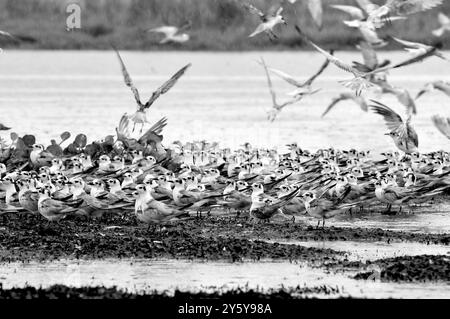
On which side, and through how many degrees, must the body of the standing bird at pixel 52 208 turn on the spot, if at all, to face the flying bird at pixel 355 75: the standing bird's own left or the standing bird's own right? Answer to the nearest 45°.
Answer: approximately 180°

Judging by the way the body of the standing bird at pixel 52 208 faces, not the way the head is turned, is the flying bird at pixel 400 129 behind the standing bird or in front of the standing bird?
behind

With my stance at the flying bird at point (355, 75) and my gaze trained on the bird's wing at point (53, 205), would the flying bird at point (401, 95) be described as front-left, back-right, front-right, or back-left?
back-left

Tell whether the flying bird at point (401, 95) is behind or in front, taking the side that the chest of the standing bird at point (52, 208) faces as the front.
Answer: behind

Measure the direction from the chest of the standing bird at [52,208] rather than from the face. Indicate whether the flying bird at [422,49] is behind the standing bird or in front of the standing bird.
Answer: behind

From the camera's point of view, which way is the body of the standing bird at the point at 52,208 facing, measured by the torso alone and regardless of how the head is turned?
to the viewer's left
